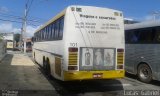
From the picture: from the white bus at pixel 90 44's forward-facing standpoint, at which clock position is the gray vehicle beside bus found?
The gray vehicle beside bus is roughly at 3 o'clock from the white bus.

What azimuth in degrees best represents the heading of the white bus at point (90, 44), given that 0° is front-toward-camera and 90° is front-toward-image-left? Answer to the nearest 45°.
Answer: approximately 135°
